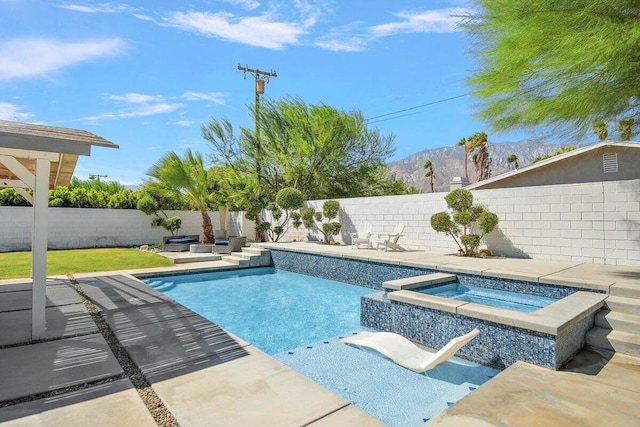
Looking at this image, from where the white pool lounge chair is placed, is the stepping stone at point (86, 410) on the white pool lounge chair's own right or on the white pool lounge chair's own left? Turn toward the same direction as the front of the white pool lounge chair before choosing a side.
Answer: on the white pool lounge chair's own left

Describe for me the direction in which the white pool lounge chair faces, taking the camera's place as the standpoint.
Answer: facing away from the viewer and to the left of the viewer

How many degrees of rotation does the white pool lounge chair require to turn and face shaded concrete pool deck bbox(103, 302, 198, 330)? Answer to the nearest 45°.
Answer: approximately 45° to its left

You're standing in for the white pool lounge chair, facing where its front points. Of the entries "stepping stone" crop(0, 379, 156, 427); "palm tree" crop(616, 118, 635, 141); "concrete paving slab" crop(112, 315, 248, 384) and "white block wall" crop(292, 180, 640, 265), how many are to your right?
2

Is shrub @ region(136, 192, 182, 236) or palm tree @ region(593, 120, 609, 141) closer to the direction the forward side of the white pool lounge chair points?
the shrub

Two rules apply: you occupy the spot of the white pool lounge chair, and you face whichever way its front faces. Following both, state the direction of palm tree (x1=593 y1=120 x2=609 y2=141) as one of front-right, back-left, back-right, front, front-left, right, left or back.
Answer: right

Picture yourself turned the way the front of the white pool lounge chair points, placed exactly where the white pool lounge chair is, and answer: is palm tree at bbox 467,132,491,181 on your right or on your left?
on your right

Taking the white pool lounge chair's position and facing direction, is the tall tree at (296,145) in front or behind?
in front

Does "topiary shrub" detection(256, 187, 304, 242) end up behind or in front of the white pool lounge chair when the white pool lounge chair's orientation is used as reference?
in front

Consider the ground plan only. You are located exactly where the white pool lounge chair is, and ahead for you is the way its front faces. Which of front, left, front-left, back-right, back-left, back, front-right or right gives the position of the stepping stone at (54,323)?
front-left

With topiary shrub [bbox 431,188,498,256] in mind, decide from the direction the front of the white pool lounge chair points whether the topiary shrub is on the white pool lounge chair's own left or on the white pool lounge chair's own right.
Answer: on the white pool lounge chair's own right

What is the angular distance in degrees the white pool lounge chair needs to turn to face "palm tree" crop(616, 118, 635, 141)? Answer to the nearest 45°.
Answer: approximately 90° to its right
